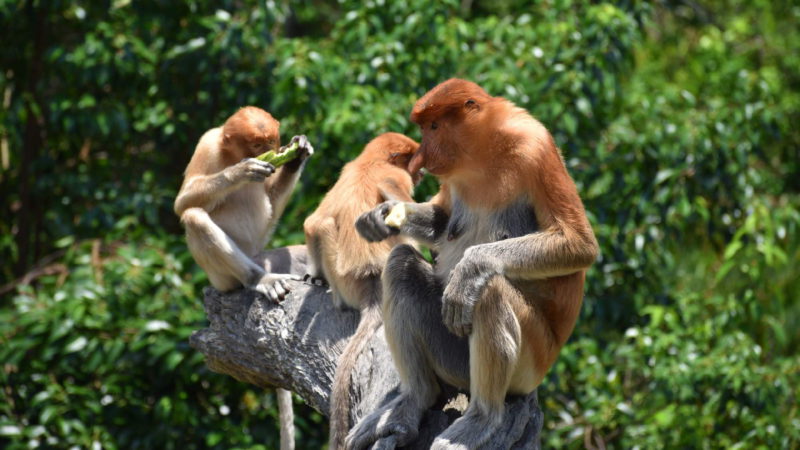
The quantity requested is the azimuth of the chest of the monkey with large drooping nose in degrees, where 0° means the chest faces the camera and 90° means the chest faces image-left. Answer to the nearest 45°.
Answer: approximately 45°

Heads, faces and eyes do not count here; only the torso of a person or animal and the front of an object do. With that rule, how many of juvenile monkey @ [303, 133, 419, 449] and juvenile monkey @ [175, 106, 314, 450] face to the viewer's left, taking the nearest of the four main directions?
0

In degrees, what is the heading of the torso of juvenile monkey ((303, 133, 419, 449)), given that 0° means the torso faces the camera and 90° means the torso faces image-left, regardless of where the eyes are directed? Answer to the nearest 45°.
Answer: approximately 225°

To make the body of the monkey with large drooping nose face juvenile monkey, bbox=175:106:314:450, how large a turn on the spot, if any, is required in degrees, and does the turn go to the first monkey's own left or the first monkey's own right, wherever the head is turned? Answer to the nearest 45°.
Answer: approximately 90° to the first monkey's own right

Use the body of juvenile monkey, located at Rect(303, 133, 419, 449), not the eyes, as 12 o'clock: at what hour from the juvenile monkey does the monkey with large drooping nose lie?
The monkey with large drooping nose is roughly at 4 o'clock from the juvenile monkey.

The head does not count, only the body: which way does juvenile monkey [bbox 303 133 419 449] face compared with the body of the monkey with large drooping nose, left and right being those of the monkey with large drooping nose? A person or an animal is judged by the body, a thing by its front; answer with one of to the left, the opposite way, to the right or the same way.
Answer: the opposite way

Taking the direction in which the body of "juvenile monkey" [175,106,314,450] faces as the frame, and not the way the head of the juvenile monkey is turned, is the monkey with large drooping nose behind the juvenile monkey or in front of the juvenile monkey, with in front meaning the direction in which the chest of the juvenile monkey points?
in front
